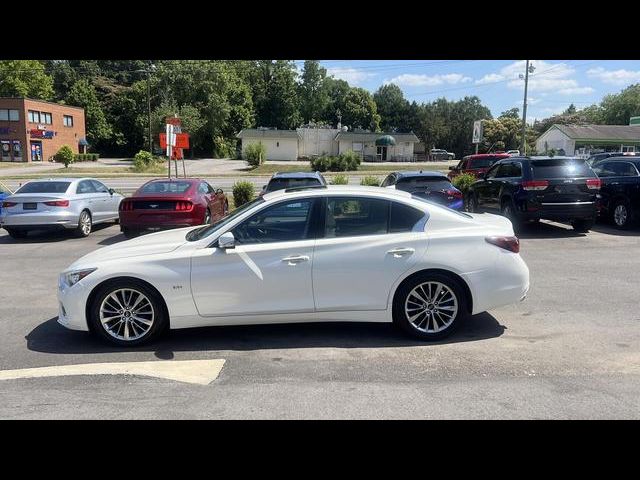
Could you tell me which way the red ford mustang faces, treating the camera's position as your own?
facing away from the viewer and to the right of the viewer

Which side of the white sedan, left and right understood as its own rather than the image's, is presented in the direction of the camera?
left

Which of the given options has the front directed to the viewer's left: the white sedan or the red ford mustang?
the white sedan

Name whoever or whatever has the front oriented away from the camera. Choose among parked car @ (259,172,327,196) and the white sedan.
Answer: the parked car

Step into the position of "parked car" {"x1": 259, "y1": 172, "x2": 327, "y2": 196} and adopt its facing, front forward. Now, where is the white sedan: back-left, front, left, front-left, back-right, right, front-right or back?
back

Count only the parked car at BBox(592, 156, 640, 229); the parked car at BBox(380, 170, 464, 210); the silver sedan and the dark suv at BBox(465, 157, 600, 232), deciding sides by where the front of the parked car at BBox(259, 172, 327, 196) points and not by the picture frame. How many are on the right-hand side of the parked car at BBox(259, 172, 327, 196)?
3

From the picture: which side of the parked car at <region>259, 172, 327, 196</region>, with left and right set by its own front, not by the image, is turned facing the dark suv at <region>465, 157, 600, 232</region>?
right

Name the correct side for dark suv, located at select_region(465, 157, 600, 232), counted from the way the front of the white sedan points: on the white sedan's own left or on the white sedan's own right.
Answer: on the white sedan's own right

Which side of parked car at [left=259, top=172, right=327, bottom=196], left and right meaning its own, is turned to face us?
back

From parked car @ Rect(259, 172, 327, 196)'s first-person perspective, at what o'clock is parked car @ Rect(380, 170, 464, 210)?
parked car @ Rect(380, 170, 464, 210) is roughly at 3 o'clock from parked car @ Rect(259, 172, 327, 196).

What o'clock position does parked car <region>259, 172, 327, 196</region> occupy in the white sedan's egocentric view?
The parked car is roughly at 3 o'clock from the white sedan.

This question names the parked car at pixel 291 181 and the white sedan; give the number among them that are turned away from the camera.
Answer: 1

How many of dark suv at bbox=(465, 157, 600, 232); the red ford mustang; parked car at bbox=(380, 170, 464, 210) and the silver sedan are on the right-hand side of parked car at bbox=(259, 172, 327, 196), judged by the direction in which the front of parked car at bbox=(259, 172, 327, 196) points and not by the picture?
2

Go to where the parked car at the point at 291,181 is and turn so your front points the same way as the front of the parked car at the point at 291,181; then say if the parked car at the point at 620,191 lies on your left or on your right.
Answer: on your right
